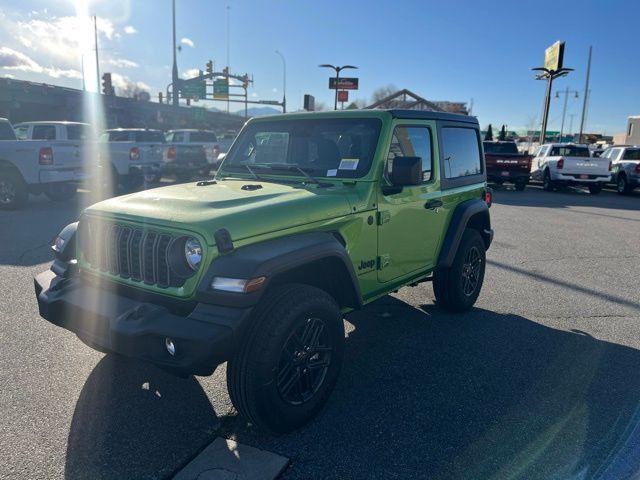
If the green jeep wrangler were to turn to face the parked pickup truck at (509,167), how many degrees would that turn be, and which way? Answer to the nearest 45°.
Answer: approximately 180°

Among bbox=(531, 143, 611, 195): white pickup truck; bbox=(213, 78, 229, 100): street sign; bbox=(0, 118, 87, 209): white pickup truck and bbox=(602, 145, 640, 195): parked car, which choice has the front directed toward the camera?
the street sign

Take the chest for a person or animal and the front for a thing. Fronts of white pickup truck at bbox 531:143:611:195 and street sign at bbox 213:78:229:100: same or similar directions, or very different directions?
very different directions

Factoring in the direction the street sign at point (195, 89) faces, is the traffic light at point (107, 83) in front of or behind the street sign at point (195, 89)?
in front

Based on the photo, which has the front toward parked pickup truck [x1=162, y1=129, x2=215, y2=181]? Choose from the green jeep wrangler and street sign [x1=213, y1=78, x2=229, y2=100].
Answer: the street sign

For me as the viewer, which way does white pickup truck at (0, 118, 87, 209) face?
facing away from the viewer and to the left of the viewer

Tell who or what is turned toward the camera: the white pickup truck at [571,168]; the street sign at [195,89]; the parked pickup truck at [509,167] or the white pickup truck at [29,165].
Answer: the street sign

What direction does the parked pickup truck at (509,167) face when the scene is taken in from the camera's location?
facing away from the viewer and to the left of the viewer

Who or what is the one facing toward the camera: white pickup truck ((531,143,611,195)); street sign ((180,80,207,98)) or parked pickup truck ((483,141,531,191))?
the street sign

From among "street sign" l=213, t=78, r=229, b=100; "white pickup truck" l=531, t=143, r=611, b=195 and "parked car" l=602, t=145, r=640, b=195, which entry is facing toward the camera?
the street sign

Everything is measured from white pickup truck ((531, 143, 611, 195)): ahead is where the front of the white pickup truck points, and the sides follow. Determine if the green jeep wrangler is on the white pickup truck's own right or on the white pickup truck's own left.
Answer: on the white pickup truck's own left

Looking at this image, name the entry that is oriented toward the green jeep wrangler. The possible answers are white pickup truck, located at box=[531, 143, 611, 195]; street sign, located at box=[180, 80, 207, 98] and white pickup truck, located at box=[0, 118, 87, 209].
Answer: the street sign

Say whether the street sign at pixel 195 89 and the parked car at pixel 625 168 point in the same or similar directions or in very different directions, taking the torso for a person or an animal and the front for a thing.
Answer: very different directions

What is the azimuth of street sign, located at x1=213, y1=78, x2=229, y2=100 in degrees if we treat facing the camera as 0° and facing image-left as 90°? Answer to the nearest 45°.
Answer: approximately 0°
